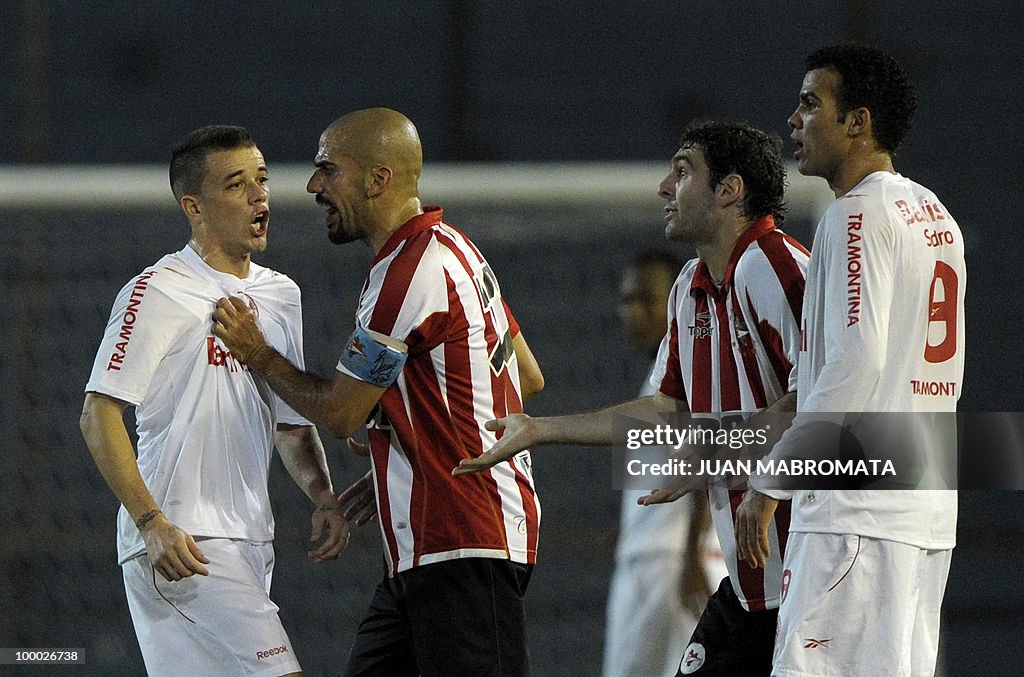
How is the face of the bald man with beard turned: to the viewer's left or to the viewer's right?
to the viewer's left

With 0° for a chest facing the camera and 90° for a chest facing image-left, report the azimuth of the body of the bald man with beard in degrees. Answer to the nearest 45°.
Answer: approximately 90°

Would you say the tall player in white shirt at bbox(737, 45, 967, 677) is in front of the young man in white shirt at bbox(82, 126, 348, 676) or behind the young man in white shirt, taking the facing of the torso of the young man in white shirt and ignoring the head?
in front

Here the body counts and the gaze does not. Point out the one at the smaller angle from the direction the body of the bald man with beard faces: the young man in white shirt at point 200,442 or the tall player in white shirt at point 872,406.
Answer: the young man in white shirt

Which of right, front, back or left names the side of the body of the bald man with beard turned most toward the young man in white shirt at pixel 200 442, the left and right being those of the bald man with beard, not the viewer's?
front

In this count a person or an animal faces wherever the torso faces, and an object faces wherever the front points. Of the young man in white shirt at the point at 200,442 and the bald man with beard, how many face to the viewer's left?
1

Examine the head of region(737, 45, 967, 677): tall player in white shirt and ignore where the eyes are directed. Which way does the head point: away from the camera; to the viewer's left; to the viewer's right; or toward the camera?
to the viewer's left

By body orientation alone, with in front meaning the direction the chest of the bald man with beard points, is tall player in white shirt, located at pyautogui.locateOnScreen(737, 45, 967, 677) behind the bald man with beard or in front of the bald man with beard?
behind

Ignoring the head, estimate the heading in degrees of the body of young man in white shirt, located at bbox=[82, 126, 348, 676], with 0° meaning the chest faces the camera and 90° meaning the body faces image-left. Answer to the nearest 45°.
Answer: approximately 315°

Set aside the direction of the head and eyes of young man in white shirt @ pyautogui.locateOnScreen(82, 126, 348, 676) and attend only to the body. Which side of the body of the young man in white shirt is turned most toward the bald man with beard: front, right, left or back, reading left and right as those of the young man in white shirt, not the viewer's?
front
